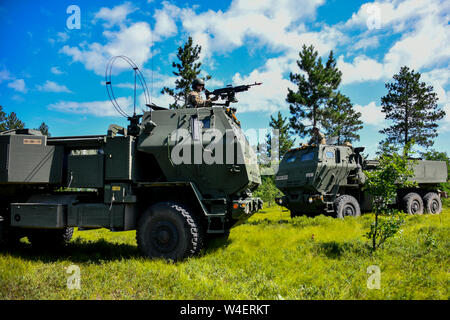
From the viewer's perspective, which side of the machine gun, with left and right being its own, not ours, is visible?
right

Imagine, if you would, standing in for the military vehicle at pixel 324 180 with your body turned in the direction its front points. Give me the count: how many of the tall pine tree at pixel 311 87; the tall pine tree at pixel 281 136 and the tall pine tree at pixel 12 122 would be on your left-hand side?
0

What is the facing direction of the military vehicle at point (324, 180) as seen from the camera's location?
facing the viewer and to the left of the viewer

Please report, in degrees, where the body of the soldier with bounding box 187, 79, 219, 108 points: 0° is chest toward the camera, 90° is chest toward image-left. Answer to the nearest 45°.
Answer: approximately 270°

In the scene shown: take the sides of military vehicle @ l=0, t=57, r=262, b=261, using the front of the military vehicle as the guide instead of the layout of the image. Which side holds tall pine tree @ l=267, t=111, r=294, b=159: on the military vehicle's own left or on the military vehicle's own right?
on the military vehicle's own left

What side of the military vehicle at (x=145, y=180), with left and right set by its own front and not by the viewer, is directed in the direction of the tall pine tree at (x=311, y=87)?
left

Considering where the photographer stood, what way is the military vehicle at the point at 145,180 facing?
facing the viewer and to the right of the viewer

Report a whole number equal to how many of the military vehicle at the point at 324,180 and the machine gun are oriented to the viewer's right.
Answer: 1

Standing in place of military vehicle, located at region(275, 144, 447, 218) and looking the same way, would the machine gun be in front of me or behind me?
in front

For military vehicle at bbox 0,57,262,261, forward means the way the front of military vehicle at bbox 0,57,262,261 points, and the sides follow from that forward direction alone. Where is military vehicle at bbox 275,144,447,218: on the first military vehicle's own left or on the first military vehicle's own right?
on the first military vehicle's own left

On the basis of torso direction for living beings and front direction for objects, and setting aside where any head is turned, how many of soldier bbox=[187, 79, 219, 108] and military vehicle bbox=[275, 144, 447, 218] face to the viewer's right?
1
